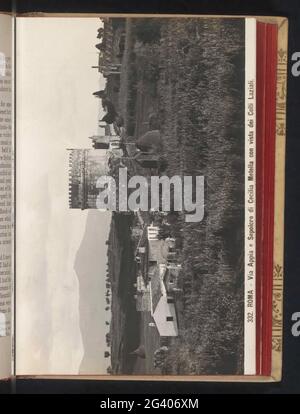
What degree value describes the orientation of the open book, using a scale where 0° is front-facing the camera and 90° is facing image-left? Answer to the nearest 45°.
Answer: approximately 0°
